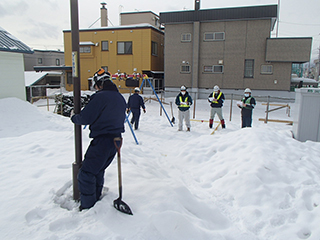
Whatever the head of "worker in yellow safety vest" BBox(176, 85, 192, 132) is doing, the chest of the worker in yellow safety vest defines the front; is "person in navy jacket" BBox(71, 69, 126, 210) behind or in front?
in front

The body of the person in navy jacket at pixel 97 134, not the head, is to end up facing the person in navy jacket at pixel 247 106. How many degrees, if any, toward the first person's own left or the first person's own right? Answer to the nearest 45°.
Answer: approximately 90° to the first person's own right

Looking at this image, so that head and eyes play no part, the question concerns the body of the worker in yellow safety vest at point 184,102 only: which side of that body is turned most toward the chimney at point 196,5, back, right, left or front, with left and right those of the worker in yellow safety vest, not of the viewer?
back

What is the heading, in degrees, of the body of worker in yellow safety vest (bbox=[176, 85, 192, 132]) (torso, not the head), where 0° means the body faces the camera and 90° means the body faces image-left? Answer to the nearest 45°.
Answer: approximately 0°

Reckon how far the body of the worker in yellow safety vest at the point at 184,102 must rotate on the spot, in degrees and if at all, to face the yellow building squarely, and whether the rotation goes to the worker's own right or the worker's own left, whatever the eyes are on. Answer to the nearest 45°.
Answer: approximately 180°

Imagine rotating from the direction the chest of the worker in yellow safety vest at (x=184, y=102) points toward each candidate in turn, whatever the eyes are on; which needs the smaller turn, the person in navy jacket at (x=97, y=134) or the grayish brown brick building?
the person in navy jacket

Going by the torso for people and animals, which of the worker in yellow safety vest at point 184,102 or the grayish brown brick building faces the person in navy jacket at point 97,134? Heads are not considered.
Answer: the worker in yellow safety vest

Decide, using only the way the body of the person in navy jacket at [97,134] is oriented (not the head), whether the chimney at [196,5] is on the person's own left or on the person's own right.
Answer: on the person's own right

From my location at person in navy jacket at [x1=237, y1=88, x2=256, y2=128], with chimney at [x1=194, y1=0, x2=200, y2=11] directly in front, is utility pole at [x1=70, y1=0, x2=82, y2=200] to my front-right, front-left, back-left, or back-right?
back-left

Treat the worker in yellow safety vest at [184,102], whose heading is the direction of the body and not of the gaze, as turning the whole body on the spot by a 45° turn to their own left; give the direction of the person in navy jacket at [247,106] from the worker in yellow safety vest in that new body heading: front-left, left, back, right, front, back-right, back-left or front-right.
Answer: front-left
